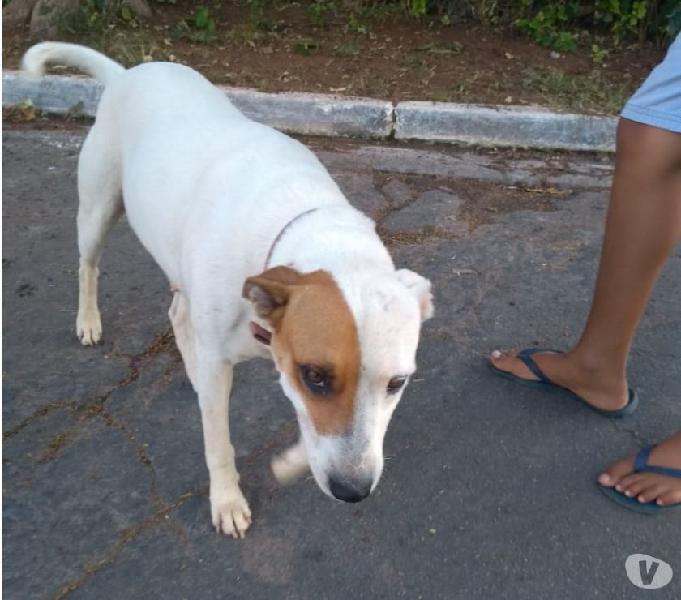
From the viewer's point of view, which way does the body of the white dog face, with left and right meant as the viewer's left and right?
facing the viewer and to the right of the viewer

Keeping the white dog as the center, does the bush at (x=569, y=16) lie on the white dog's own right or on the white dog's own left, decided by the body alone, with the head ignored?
on the white dog's own left
